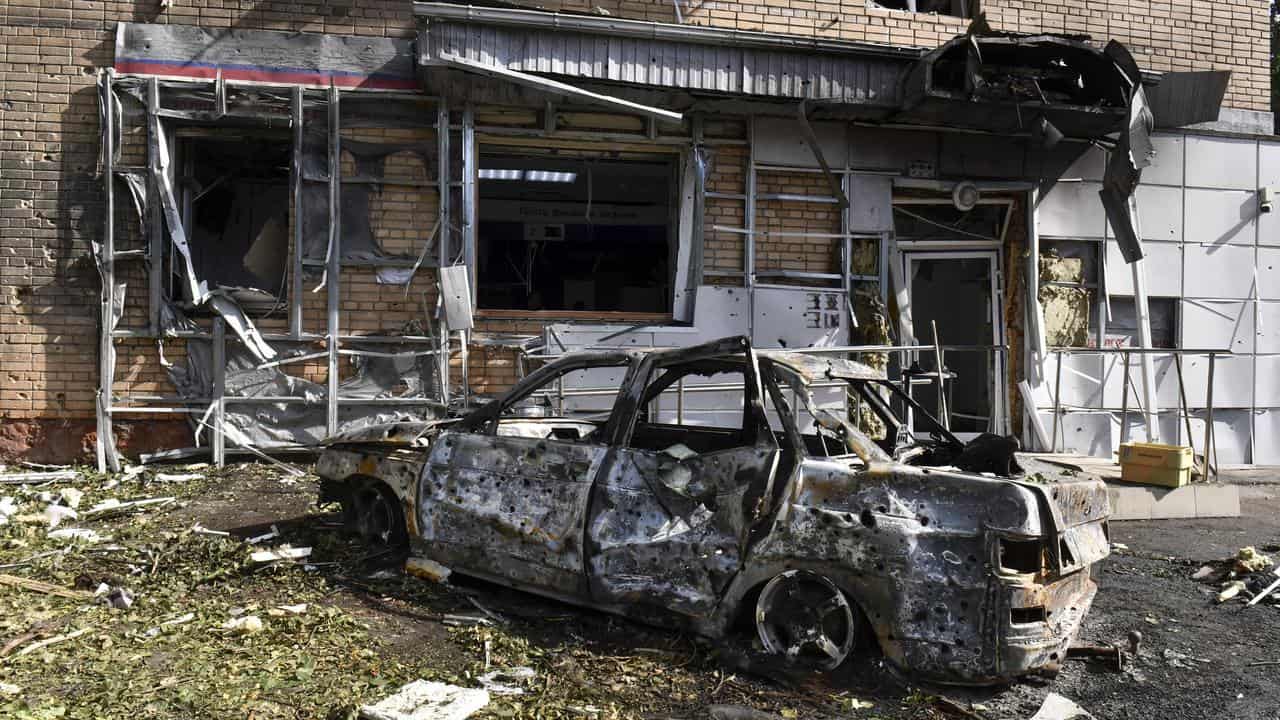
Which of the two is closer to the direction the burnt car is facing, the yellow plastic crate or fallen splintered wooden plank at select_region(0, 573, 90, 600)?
the fallen splintered wooden plank

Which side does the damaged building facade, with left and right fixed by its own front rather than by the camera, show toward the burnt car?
front

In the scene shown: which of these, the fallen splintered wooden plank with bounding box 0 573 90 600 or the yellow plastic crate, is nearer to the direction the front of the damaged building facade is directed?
the fallen splintered wooden plank

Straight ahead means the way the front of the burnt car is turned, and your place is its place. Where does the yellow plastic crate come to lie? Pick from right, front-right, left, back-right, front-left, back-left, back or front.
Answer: right

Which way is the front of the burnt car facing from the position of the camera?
facing away from the viewer and to the left of the viewer

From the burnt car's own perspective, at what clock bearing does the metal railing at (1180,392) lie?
The metal railing is roughly at 3 o'clock from the burnt car.

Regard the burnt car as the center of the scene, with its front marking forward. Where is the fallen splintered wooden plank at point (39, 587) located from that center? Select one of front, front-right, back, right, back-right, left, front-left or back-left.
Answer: front-left

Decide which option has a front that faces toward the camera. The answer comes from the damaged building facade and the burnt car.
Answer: the damaged building facade

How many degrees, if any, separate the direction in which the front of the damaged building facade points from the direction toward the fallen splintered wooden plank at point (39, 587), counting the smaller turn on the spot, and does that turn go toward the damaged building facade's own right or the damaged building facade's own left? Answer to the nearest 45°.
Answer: approximately 45° to the damaged building facade's own right

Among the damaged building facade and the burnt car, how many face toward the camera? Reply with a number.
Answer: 1

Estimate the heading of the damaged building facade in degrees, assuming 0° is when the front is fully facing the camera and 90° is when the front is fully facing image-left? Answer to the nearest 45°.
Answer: approximately 0°
